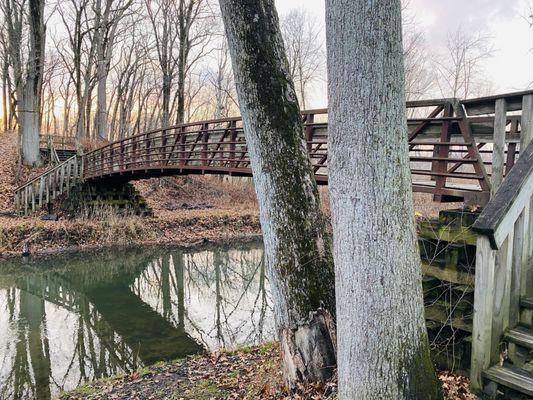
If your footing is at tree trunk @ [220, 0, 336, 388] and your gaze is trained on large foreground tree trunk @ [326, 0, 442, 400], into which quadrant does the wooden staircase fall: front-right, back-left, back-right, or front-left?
front-left

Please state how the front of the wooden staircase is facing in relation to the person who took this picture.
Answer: facing the viewer and to the left of the viewer

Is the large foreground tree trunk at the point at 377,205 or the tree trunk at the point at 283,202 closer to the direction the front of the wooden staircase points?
the large foreground tree trunk

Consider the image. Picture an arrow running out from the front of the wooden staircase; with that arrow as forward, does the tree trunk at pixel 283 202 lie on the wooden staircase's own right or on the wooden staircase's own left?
on the wooden staircase's own right

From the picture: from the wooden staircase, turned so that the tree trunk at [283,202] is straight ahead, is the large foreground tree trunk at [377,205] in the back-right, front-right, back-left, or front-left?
front-left

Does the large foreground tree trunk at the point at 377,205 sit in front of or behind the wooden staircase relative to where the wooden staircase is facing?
in front

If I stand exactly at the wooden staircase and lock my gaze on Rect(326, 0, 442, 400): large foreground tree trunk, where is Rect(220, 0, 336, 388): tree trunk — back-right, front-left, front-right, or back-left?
front-right
